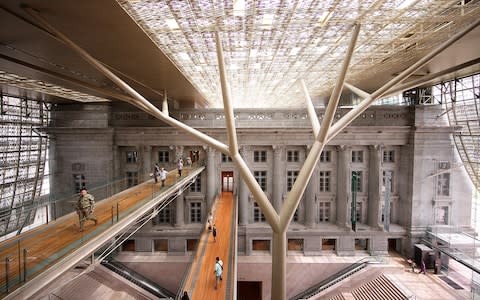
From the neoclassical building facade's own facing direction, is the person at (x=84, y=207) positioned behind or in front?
in front

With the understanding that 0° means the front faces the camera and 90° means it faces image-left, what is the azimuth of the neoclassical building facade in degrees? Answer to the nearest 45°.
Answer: approximately 0°

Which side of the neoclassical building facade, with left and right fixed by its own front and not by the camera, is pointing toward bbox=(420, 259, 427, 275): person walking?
left
